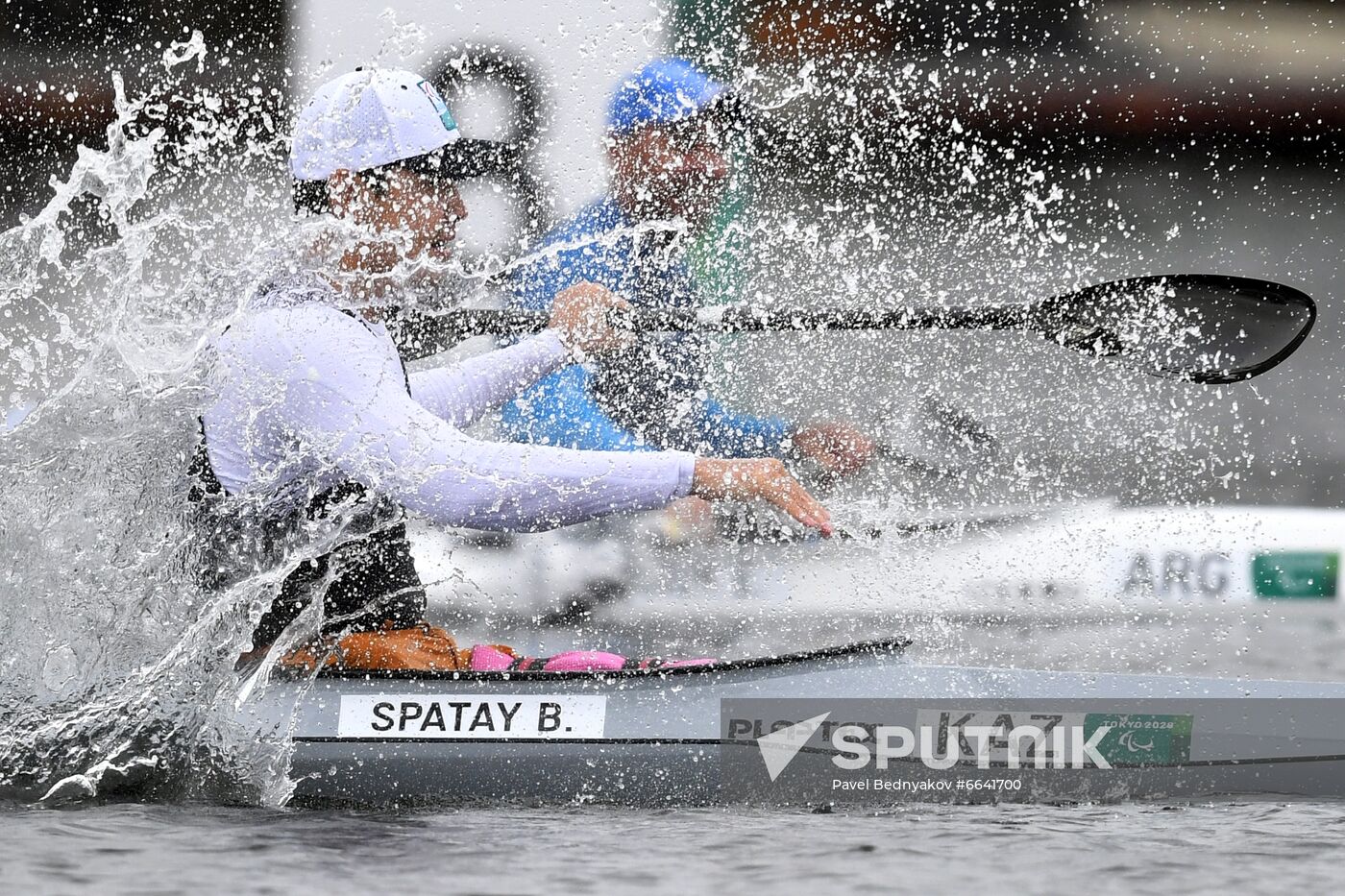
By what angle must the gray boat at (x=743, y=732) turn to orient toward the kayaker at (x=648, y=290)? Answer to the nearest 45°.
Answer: approximately 90° to its left

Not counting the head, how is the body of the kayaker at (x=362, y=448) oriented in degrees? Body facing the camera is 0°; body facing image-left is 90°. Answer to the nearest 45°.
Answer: approximately 270°

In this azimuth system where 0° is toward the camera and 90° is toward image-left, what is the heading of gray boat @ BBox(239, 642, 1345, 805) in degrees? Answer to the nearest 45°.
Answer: approximately 270°

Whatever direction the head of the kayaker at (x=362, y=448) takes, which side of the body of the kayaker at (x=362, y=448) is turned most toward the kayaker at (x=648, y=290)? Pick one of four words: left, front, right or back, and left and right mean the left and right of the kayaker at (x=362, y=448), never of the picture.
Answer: left
